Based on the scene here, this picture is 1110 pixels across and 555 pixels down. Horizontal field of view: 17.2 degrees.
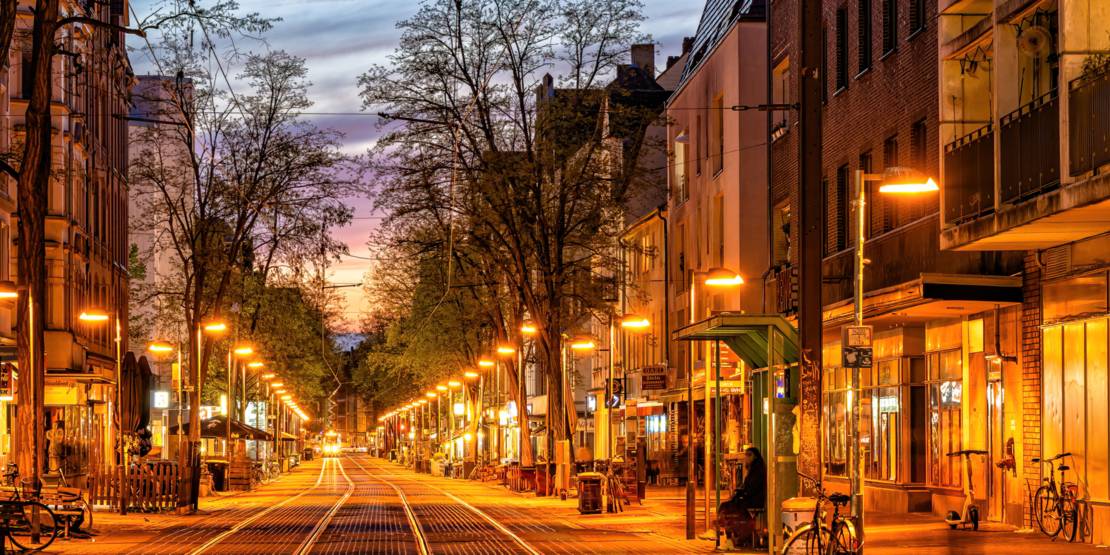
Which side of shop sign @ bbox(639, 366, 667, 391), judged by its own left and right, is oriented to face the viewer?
front

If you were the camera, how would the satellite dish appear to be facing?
facing the viewer

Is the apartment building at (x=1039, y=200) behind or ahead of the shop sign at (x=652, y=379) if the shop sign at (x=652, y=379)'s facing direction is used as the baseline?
ahead

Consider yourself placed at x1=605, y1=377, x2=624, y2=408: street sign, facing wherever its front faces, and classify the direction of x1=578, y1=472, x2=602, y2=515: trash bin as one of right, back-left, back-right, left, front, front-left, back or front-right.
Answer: front

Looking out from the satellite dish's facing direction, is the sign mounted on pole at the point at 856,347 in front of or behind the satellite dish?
in front

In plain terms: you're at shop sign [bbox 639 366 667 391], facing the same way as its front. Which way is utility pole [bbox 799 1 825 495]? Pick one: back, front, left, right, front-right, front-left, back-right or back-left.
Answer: front

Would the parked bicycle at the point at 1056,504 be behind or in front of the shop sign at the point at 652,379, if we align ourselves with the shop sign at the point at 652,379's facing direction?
in front

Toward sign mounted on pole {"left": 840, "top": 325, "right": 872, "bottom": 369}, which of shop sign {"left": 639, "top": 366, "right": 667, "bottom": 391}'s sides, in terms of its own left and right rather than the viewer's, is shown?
front

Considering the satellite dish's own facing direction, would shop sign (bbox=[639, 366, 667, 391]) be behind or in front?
behind

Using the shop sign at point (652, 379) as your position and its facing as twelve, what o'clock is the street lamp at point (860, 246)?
The street lamp is roughly at 12 o'clock from the shop sign.

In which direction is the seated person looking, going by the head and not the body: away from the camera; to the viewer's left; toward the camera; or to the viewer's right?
to the viewer's left

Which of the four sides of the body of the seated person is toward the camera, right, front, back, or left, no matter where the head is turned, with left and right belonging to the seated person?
left
